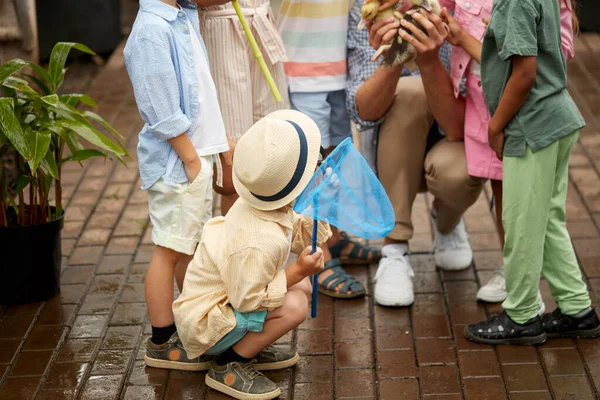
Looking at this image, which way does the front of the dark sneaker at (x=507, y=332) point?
to the viewer's left

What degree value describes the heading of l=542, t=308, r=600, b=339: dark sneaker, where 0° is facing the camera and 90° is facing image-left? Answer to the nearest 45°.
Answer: approximately 90°

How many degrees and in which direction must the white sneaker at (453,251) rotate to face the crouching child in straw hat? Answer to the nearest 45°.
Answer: approximately 45° to its right

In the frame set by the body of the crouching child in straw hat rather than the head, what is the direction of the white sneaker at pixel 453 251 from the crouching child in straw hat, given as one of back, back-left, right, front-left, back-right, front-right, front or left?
front-left

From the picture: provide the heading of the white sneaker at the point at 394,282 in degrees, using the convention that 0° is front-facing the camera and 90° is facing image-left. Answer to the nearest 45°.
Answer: approximately 0°

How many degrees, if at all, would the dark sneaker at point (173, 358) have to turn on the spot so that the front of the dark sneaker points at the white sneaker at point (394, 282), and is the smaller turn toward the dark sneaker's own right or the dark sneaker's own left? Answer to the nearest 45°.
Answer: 0° — it already faces it

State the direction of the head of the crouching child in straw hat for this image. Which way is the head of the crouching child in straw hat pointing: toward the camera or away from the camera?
away from the camera

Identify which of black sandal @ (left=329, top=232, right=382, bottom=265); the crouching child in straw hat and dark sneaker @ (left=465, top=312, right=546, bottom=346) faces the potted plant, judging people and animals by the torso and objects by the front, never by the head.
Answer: the dark sneaker

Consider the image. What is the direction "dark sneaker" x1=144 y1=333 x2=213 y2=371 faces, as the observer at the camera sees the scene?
facing to the right of the viewer

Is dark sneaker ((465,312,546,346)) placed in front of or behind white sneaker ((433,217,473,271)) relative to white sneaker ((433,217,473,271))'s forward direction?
in front

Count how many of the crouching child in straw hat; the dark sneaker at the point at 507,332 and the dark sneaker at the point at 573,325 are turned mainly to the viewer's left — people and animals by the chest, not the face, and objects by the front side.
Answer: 2
